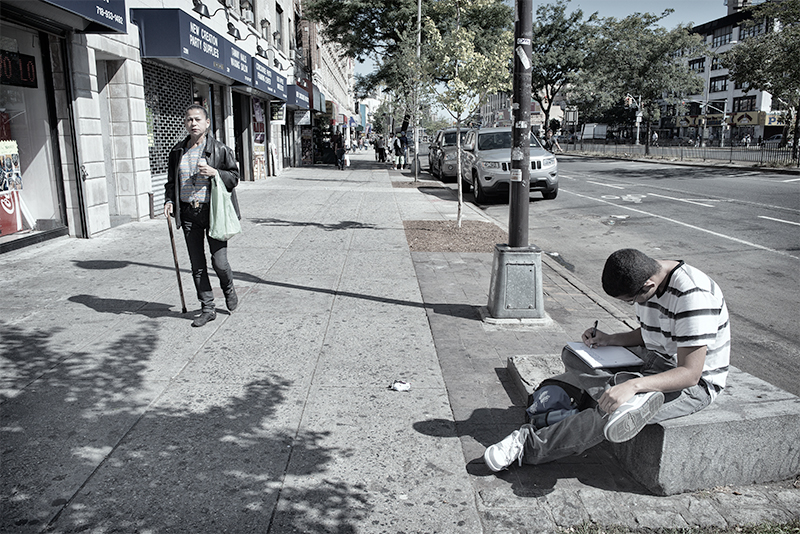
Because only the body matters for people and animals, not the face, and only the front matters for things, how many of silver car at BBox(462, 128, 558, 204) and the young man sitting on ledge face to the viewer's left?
1

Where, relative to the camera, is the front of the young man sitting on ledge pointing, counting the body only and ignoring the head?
to the viewer's left

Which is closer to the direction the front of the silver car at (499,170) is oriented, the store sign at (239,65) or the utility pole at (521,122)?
the utility pole

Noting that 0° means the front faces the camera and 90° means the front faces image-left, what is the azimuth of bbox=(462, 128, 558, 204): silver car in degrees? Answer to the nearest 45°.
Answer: approximately 315°

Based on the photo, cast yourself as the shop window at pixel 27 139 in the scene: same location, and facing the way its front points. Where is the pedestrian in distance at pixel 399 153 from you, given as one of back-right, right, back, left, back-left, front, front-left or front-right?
left

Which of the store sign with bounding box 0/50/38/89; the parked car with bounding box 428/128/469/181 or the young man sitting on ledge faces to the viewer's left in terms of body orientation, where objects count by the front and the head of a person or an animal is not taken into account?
the young man sitting on ledge

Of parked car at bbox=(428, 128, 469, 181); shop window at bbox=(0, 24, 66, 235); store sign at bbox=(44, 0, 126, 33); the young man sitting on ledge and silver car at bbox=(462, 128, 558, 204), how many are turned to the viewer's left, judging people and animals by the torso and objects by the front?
1

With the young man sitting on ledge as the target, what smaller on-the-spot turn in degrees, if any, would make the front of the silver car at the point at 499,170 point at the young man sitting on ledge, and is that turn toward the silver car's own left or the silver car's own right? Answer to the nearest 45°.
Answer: approximately 45° to the silver car's own right

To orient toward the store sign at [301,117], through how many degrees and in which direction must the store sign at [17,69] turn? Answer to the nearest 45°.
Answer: approximately 90° to its left

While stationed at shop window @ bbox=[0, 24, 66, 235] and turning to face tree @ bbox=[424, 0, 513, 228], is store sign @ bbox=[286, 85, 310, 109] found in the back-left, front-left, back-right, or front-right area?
front-left

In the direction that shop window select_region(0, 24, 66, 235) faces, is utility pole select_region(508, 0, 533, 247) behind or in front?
in front

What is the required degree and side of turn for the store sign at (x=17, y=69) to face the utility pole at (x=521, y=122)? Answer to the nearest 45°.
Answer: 0° — it already faces it

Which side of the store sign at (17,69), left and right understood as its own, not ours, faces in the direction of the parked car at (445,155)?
left

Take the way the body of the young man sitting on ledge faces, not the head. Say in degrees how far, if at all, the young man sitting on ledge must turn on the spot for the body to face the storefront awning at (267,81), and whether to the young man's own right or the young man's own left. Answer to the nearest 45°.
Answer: approximately 45° to the young man's own right

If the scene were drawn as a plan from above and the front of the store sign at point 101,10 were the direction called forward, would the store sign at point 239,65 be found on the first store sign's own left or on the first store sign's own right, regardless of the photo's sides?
on the first store sign's own left

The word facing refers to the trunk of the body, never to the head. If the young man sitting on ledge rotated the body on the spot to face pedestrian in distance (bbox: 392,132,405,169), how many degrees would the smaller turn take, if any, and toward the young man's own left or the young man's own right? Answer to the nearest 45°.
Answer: approximately 90° to the young man's own right
